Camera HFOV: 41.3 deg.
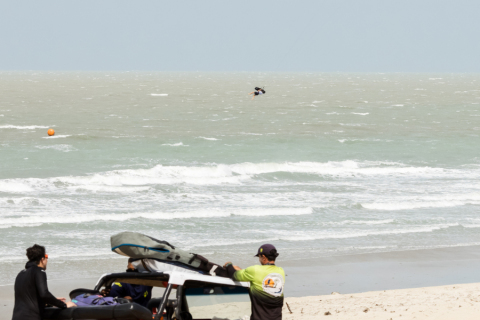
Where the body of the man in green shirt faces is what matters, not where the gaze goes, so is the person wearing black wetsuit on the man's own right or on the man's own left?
on the man's own left

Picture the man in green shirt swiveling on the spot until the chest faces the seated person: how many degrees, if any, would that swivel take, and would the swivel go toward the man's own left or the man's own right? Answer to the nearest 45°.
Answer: approximately 45° to the man's own left

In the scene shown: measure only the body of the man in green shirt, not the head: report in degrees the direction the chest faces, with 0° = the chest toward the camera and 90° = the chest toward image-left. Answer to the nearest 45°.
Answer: approximately 135°
